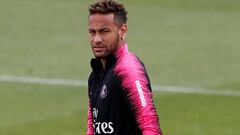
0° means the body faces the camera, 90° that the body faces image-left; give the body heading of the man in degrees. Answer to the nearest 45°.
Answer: approximately 45°
